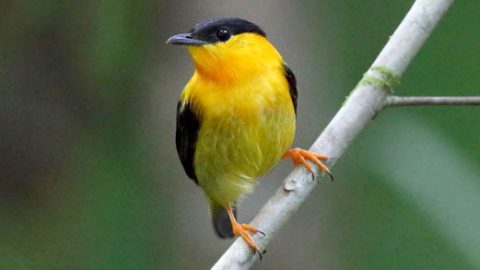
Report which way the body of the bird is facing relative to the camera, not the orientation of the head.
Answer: toward the camera

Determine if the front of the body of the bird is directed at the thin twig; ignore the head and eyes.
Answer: no
